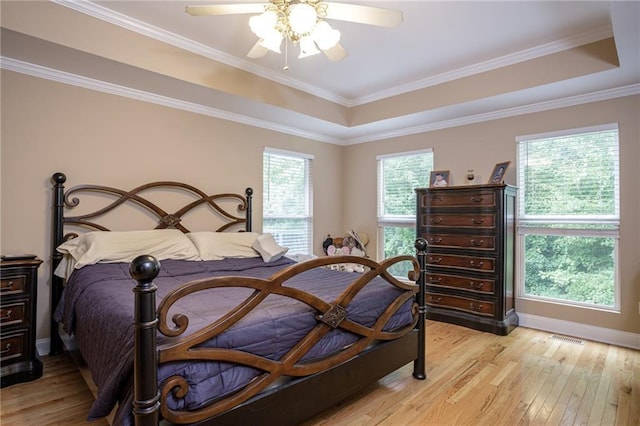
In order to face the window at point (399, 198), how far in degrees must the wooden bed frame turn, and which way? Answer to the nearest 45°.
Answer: approximately 90° to its left

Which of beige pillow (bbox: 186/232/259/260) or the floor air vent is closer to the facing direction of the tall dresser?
the beige pillow

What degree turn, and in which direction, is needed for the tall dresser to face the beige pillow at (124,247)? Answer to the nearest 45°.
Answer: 0° — it already faces it

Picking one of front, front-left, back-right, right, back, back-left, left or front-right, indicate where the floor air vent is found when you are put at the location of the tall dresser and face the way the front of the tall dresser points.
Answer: back-left

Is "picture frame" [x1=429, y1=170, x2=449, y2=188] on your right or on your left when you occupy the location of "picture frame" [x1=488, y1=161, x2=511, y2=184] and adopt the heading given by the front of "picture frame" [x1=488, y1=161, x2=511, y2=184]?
on your right

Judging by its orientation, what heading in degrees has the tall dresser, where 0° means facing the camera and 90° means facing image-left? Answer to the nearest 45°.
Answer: approximately 45°

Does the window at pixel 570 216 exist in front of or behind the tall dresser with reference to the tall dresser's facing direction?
behind

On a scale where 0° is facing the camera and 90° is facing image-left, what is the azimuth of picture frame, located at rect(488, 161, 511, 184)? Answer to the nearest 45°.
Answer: approximately 45°

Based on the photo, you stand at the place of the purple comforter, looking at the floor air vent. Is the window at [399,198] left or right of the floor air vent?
left

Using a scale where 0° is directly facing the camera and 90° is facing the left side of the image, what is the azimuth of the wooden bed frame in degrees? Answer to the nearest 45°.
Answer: approximately 315°

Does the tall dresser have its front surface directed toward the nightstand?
yes

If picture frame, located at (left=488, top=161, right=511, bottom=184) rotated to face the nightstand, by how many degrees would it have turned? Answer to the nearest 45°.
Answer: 0° — it already faces it
